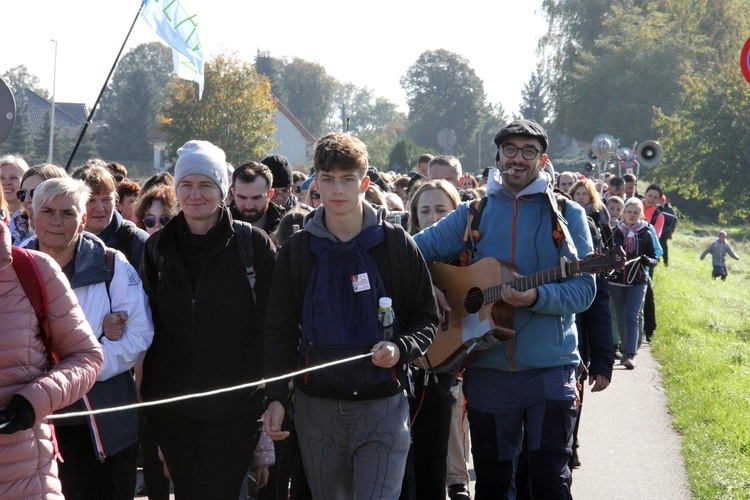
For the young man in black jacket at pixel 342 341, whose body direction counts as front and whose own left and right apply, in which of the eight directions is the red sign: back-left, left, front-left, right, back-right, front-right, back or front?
back-left

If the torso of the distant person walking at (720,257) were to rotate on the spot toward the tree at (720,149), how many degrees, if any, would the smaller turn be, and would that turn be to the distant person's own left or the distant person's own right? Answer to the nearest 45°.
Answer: approximately 180°

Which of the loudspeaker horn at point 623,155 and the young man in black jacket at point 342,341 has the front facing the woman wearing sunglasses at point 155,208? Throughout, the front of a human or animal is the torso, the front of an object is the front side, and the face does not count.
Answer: the loudspeaker horn

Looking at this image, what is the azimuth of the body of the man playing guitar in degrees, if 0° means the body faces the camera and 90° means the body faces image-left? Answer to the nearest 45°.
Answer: approximately 0°

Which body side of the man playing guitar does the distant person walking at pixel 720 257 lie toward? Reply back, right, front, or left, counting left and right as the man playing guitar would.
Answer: back

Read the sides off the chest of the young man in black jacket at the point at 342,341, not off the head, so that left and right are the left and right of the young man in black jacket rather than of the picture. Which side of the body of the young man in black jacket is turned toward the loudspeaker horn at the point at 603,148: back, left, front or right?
back

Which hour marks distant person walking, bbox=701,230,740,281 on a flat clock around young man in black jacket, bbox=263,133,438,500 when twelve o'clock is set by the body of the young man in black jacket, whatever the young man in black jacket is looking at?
The distant person walking is roughly at 7 o'clock from the young man in black jacket.

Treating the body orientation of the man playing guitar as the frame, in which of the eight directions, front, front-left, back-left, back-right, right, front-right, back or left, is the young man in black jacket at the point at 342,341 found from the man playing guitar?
front-right

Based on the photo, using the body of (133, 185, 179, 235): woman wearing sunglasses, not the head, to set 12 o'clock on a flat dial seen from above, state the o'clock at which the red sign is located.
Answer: The red sign is roughly at 9 o'clock from the woman wearing sunglasses.
